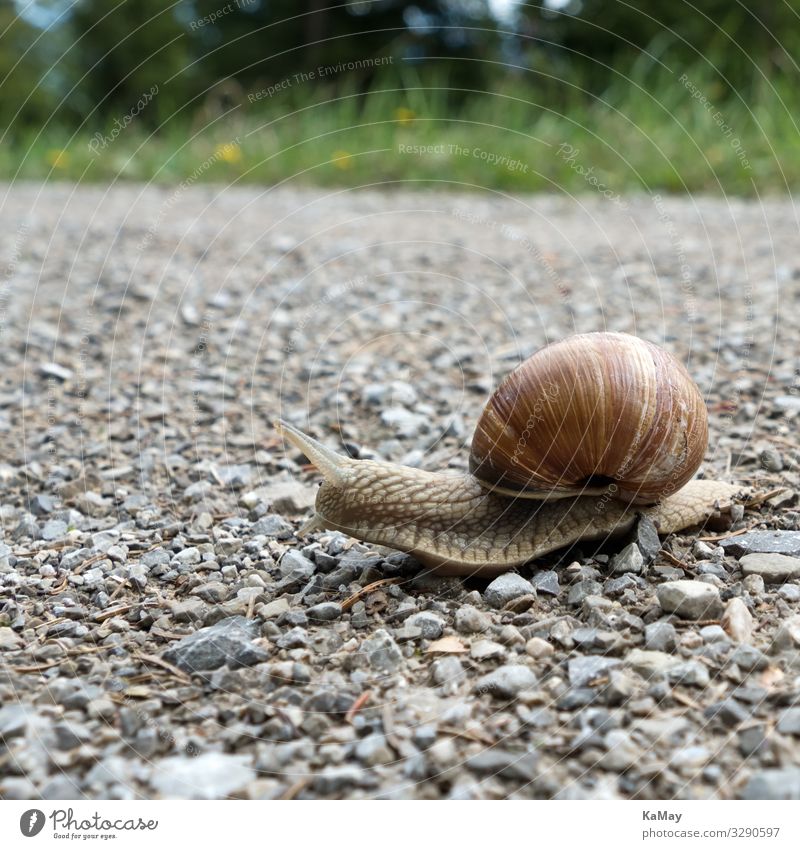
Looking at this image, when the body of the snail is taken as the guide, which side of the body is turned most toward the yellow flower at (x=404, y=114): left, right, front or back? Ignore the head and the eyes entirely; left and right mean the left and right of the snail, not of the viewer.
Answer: right

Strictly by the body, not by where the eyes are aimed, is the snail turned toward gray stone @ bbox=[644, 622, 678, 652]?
no

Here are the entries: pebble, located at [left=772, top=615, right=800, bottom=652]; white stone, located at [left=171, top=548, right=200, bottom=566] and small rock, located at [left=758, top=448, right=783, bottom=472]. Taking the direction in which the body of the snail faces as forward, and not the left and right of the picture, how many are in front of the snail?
1

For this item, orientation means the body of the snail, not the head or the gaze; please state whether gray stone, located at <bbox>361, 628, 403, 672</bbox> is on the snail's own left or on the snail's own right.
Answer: on the snail's own left

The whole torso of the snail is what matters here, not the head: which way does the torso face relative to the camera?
to the viewer's left

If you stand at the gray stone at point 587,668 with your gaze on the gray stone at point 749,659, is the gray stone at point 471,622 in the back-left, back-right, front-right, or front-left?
back-left

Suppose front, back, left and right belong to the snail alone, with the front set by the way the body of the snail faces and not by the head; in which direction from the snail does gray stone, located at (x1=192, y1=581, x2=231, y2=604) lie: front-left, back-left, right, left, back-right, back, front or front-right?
front

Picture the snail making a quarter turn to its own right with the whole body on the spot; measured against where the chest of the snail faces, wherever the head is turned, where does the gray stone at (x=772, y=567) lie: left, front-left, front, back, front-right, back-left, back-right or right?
right

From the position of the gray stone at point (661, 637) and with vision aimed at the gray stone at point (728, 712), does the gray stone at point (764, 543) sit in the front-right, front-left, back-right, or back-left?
back-left

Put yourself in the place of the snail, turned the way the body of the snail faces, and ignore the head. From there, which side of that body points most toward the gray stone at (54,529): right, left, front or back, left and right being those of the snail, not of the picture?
front

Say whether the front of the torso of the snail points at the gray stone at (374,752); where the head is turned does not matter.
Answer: no
